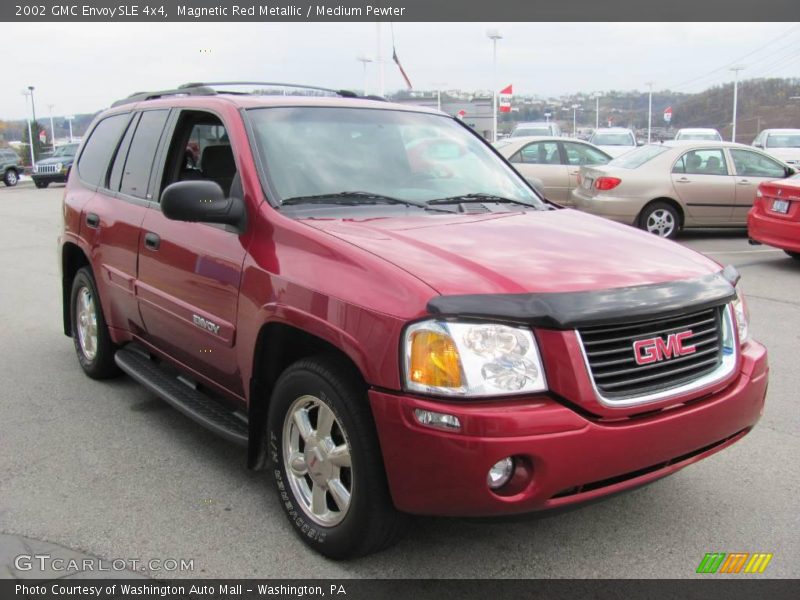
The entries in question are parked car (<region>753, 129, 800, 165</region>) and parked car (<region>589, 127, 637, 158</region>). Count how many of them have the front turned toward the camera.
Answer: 2

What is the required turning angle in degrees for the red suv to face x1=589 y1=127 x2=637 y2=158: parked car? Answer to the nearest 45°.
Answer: approximately 135° to its left

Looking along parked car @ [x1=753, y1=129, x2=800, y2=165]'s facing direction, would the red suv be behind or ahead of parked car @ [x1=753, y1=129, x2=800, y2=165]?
ahead

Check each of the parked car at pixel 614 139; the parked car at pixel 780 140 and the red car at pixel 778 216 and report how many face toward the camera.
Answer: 2

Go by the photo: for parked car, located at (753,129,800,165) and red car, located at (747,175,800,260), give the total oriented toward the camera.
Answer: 1

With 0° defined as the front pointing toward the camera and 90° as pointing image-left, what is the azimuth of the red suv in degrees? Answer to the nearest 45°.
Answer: approximately 315°

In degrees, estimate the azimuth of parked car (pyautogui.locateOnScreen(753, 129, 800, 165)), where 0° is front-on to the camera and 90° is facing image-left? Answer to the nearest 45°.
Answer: approximately 0°

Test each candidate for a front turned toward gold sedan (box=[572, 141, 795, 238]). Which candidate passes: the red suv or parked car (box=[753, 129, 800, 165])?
the parked car

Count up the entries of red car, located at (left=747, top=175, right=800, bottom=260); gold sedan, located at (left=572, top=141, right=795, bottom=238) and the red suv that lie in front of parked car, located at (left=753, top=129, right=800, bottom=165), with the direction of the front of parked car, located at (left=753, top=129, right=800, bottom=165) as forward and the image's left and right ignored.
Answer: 3

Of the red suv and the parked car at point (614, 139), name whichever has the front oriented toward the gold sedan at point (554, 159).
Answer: the parked car

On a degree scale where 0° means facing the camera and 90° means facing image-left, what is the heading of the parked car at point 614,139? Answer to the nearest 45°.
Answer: approximately 0°

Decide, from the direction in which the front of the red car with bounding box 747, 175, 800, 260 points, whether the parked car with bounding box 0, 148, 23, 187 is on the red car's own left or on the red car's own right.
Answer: on the red car's own left
